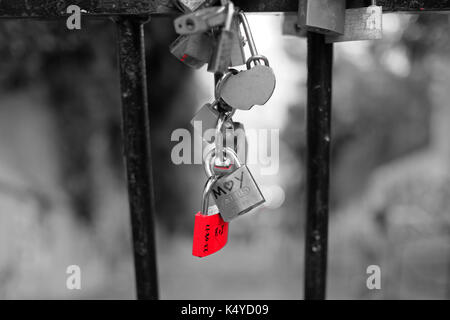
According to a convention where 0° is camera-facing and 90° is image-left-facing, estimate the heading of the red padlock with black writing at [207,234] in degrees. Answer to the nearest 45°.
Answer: approximately 315°

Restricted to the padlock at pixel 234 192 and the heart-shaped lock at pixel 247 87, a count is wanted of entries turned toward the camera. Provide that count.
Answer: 2

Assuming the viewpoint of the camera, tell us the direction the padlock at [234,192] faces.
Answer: facing the viewer
